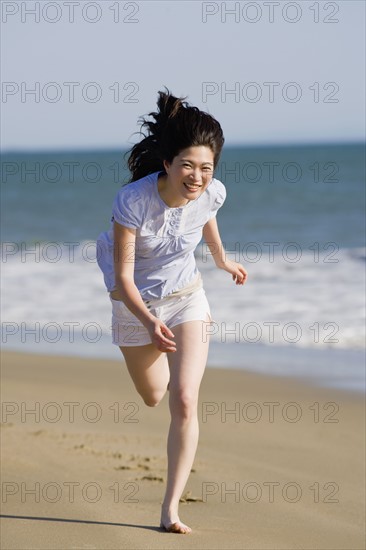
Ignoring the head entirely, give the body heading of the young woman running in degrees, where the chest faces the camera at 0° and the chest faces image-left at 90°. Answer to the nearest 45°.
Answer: approximately 0°
